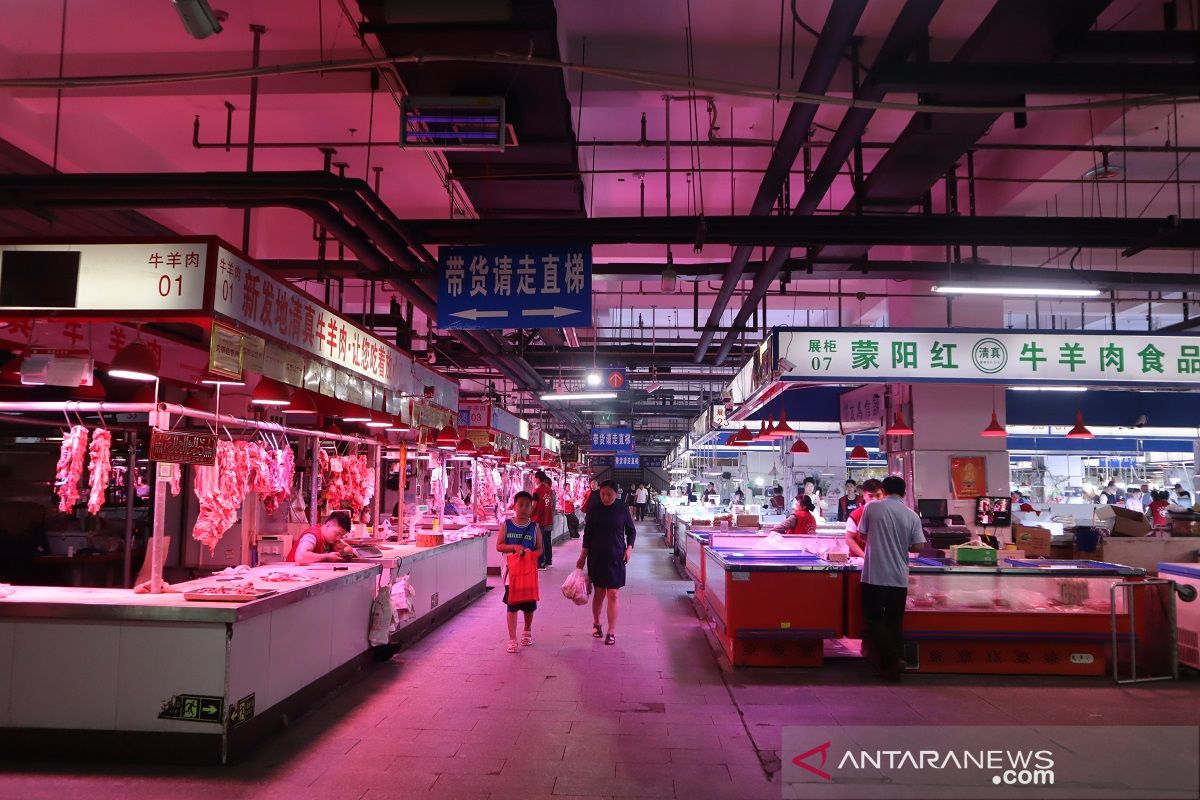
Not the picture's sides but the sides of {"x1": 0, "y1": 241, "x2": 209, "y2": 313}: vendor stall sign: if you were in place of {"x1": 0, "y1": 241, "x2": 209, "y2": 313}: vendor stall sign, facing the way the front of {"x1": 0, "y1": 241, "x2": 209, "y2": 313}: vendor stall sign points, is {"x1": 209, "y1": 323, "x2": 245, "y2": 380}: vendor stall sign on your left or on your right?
on your left

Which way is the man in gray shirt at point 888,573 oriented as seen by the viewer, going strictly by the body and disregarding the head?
away from the camera

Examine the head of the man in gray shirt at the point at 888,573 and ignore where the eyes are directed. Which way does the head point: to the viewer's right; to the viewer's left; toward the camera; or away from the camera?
away from the camera

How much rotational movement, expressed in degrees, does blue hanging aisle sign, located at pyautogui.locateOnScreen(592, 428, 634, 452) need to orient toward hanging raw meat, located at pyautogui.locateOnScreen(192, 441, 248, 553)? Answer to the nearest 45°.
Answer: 0° — it already faces it

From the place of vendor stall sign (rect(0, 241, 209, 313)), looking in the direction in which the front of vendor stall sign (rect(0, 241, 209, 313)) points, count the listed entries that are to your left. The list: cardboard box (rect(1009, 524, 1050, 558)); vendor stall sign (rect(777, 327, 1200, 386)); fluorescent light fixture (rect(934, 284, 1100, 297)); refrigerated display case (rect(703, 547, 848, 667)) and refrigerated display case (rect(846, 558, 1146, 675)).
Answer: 5

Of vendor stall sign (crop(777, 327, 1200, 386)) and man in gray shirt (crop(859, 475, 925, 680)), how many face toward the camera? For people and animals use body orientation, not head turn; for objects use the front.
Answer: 1

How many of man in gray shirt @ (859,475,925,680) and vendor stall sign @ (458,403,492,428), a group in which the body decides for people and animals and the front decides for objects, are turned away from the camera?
1

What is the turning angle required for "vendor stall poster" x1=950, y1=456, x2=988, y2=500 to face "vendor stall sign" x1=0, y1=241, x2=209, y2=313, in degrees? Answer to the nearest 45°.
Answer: approximately 45° to its right

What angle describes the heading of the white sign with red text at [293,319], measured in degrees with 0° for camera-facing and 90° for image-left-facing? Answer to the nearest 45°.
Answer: approximately 315°

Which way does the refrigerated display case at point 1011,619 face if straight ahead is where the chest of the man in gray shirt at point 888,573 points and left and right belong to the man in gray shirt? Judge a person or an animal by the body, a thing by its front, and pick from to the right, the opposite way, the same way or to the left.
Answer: the opposite way

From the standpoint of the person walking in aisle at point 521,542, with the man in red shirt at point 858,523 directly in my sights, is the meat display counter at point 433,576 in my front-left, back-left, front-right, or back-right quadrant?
back-left

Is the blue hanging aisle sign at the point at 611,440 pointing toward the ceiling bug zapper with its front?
yes

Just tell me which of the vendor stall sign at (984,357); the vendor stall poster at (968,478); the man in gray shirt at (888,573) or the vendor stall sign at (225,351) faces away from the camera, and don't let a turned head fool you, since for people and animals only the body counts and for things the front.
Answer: the man in gray shirt

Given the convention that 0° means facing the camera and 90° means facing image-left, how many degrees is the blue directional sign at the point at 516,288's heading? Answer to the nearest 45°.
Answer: approximately 0°
